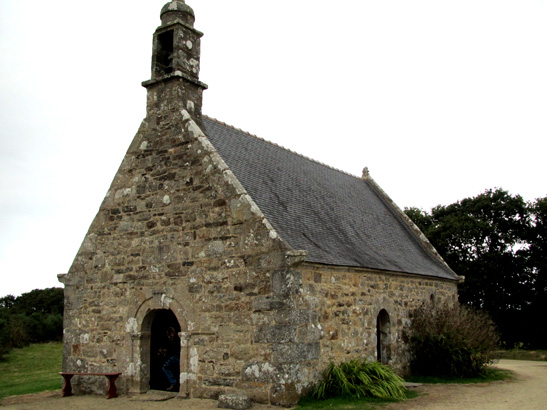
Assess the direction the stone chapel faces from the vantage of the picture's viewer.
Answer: facing the viewer and to the left of the viewer

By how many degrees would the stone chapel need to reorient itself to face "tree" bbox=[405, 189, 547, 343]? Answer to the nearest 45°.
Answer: approximately 180°
